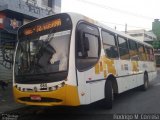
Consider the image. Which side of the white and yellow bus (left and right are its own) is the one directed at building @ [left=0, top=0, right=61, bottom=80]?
right

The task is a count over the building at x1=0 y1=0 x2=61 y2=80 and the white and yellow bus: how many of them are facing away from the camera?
0

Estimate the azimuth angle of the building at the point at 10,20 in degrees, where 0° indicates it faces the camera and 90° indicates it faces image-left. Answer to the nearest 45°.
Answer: approximately 315°
